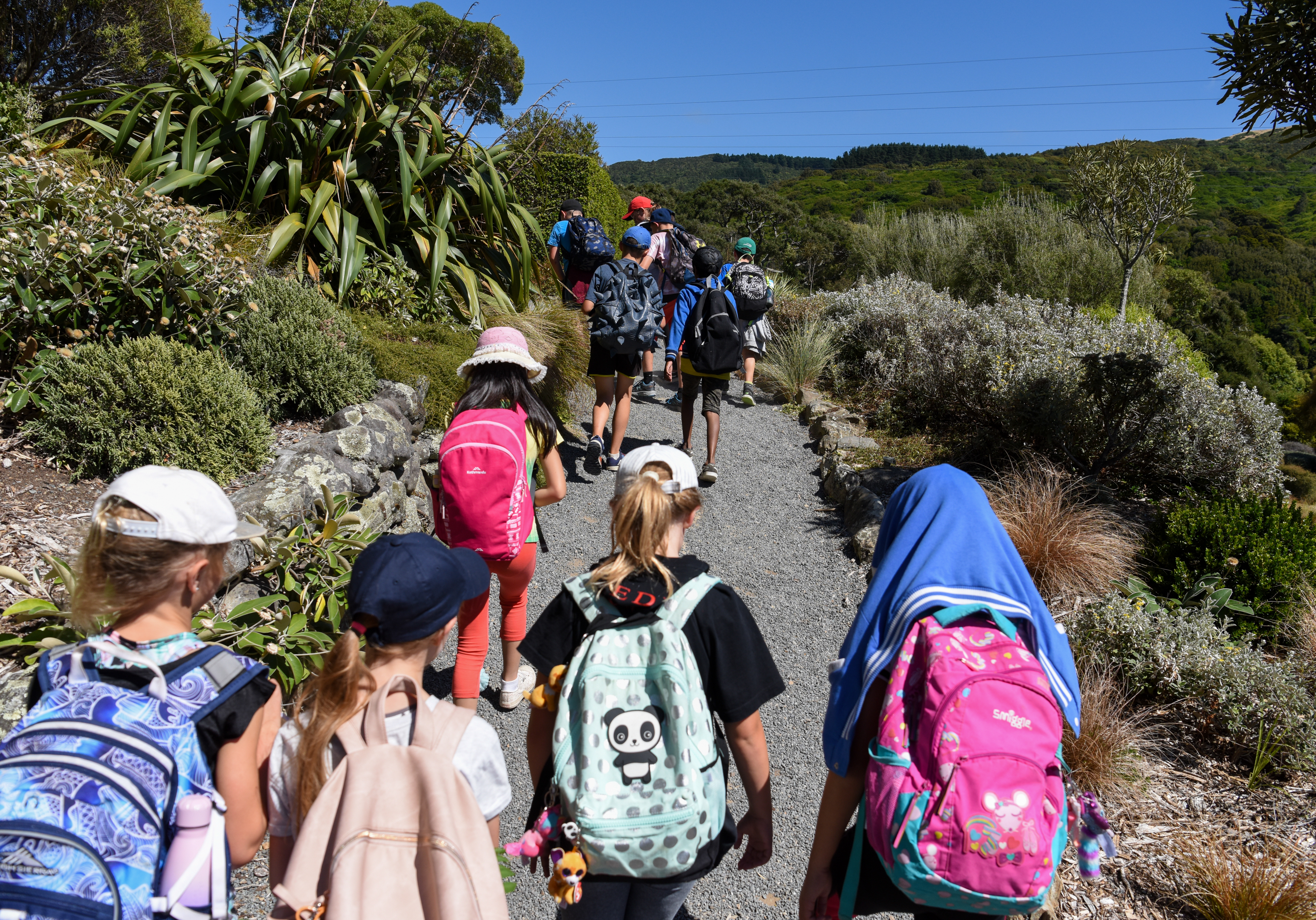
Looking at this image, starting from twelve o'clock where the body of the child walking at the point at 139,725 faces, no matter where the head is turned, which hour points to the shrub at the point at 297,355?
The shrub is roughly at 11 o'clock from the child walking.

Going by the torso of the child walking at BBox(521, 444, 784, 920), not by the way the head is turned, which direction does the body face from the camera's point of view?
away from the camera

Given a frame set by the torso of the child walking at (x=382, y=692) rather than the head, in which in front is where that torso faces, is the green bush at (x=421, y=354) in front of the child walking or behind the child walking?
in front

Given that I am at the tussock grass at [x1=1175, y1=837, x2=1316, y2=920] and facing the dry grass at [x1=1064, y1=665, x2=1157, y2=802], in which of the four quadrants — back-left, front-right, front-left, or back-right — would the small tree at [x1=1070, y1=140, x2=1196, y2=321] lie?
front-right

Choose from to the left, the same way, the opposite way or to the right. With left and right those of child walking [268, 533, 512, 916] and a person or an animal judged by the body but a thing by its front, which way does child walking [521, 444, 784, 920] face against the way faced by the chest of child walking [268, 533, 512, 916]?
the same way

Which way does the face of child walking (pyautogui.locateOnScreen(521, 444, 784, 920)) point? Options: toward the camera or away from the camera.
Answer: away from the camera

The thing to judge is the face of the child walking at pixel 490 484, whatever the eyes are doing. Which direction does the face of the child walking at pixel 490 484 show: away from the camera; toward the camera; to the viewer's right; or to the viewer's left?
away from the camera

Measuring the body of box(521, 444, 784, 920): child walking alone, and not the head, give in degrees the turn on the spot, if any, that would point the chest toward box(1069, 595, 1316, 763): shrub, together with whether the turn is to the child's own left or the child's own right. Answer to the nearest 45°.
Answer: approximately 45° to the child's own right

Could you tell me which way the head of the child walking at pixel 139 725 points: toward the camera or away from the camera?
away from the camera

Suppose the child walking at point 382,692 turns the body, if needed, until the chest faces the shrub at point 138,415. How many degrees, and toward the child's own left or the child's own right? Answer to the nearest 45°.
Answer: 0° — they already face it

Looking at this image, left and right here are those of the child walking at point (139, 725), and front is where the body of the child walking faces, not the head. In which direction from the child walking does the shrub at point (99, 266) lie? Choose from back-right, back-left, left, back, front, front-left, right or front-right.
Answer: front-left

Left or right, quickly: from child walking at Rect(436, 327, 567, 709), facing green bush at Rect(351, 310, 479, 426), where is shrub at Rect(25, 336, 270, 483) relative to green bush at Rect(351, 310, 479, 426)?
left

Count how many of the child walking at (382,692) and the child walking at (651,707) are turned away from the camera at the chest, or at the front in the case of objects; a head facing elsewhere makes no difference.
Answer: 2

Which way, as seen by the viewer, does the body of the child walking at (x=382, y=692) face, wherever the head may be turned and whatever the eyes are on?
away from the camera

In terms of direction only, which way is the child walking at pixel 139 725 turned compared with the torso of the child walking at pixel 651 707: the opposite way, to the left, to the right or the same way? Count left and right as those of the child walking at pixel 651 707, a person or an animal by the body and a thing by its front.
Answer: the same way
